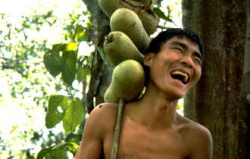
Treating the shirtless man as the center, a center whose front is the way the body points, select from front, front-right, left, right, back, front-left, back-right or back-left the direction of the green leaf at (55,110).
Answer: back

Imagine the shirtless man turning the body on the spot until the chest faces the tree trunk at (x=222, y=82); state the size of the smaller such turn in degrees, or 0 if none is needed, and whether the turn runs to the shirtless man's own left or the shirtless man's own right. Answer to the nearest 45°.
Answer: approximately 90° to the shirtless man's own left

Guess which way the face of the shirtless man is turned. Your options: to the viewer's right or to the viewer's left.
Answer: to the viewer's right

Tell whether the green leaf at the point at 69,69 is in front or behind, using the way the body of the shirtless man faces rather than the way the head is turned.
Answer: behind

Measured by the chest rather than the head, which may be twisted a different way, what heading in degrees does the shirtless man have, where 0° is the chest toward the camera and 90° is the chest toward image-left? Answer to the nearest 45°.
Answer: approximately 315°

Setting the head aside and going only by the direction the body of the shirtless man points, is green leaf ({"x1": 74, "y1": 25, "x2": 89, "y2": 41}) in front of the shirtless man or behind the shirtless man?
behind

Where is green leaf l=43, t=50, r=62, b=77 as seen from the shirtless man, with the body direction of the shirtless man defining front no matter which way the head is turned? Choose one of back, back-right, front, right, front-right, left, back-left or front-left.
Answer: back
